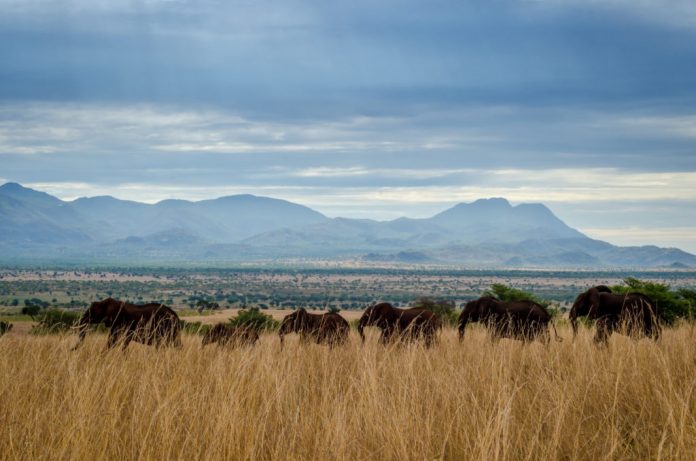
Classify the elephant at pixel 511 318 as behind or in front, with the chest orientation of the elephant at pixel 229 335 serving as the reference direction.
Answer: behind

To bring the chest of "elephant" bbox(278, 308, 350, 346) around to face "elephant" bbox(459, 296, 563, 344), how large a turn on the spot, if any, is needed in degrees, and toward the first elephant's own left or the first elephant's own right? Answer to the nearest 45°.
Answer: approximately 180°

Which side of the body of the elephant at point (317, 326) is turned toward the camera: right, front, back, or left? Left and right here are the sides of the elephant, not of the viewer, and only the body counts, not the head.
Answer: left

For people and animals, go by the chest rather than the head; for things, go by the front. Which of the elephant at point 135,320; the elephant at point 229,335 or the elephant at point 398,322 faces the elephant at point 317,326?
the elephant at point 398,322

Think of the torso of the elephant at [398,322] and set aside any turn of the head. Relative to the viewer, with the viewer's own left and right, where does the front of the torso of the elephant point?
facing to the left of the viewer

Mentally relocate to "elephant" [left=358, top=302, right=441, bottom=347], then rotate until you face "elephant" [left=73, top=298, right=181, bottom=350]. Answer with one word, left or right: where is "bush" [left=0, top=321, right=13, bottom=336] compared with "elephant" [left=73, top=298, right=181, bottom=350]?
right

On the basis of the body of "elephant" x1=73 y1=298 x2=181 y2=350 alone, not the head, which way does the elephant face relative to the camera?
to the viewer's left

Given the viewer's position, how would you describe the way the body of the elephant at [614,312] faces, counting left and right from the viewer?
facing to the left of the viewer

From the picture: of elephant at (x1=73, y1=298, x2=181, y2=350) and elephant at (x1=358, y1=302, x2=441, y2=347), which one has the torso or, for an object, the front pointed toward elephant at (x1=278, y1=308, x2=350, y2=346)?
elephant at (x1=358, y1=302, x2=441, y2=347)

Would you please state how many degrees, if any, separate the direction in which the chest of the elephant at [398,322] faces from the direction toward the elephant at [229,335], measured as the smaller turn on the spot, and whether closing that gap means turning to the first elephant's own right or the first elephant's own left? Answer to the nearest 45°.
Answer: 0° — it already faces it

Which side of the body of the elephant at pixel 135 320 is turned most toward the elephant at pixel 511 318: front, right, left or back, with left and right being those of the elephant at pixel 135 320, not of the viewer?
back

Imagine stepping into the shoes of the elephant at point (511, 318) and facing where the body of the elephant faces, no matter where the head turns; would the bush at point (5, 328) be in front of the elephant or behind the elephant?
in front

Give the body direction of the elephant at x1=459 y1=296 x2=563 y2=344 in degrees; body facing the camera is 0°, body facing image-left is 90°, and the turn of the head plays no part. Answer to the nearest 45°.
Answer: approximately 90°

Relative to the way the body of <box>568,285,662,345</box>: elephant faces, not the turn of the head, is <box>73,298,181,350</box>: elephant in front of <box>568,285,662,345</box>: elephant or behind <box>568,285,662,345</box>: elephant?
in front

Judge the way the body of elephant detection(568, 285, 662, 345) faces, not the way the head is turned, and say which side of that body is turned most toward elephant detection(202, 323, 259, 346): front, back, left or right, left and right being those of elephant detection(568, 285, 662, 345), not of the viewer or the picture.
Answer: front
